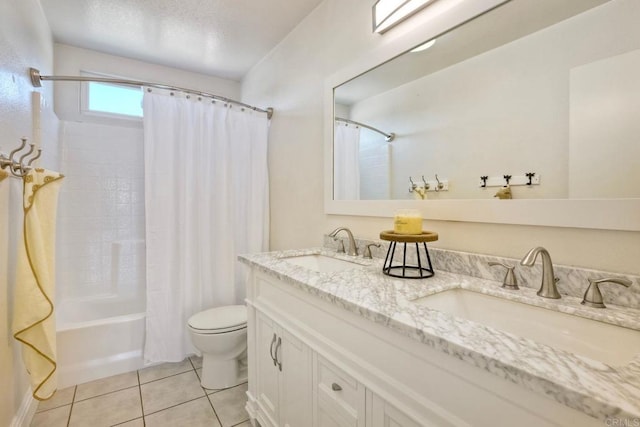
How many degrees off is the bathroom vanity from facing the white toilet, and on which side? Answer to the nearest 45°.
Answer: approximately 90° to its right

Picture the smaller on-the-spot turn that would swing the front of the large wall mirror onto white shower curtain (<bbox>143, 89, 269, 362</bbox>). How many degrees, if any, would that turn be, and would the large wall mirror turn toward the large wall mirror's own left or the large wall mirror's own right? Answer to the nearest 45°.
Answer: approximately 45° to the large wall mirror's own right
